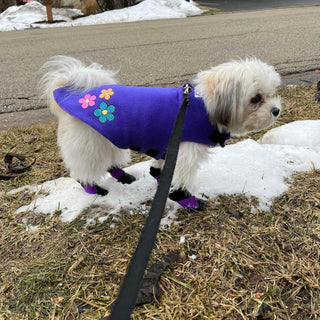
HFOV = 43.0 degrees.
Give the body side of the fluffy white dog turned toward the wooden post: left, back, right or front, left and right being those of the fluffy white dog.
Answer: left

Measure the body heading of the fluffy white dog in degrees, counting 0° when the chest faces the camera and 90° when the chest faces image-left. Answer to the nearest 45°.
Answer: approximately 270°
